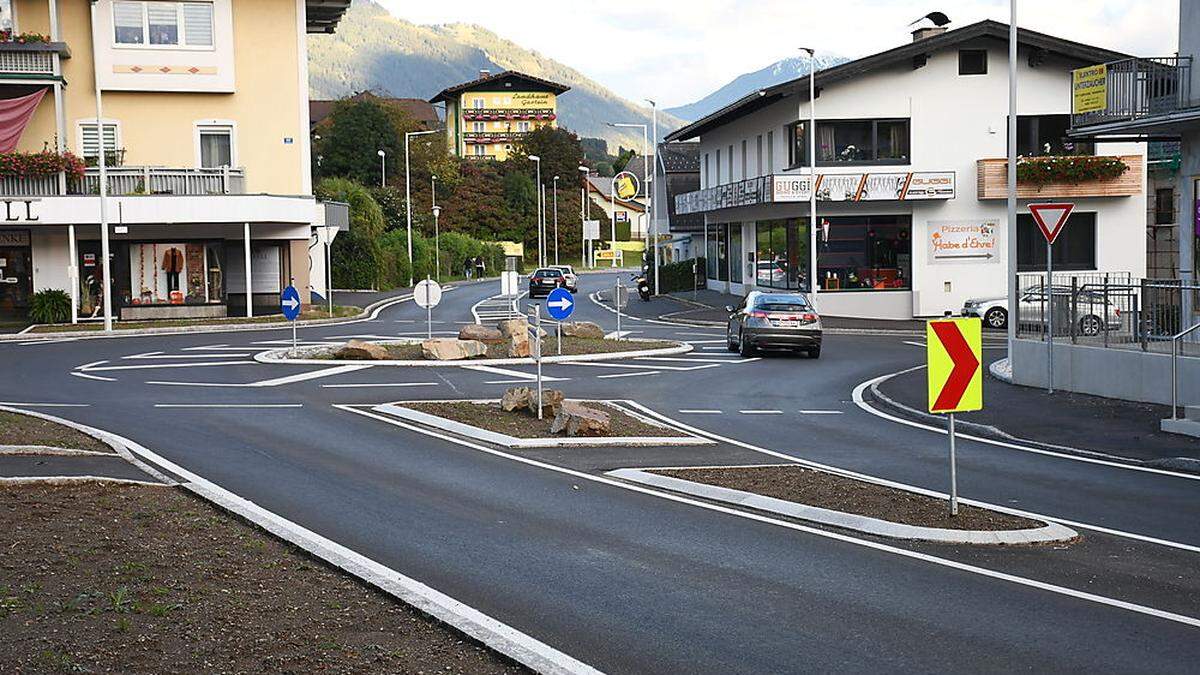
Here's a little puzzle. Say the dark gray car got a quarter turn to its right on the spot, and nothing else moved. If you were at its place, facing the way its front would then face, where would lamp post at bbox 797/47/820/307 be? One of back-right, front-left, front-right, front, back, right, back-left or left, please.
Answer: front-left

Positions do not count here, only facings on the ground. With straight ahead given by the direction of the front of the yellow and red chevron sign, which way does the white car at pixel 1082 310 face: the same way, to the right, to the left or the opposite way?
to the right

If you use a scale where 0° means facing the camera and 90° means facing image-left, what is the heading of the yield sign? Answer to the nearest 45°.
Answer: approximately 0°

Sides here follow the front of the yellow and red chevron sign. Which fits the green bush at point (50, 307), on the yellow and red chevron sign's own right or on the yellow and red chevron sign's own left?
on the yellow and red chevron sign's own right

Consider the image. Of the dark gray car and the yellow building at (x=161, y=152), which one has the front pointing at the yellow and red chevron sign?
the yellow building

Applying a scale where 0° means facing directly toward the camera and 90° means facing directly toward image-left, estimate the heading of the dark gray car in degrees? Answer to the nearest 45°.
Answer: approximately 135°

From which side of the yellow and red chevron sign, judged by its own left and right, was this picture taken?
front

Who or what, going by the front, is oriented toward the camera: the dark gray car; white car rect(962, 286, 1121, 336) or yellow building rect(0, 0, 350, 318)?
the yellow building

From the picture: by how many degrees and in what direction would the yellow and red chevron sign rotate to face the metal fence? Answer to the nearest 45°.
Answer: approximately 180°

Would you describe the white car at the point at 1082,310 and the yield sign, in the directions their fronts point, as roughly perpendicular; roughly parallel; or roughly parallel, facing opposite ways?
roughly perpendicular

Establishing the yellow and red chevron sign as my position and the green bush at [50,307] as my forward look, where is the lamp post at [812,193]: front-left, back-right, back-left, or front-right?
front-right

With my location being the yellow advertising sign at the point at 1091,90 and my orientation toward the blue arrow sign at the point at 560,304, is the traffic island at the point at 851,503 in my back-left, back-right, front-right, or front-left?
front-left

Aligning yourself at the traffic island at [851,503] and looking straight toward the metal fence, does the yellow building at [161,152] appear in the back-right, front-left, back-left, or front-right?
front-left

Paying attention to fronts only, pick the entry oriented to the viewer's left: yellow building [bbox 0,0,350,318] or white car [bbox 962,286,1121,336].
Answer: the white car

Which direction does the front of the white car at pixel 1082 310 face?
to the viewer's left
